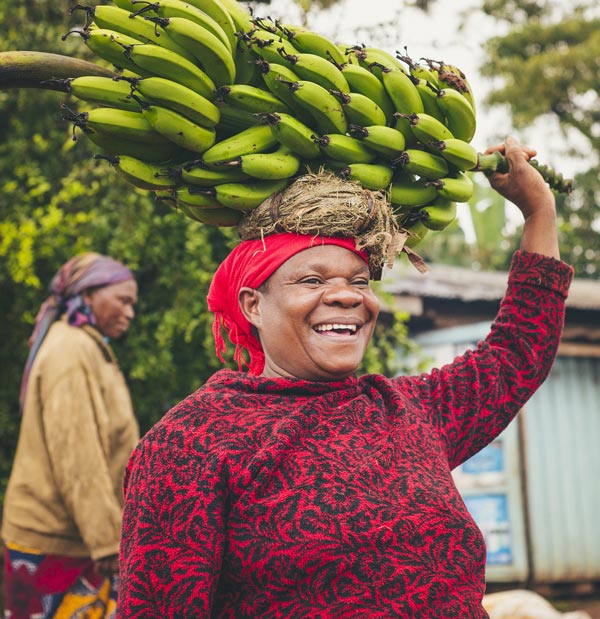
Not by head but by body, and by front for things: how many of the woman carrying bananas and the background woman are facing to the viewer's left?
0

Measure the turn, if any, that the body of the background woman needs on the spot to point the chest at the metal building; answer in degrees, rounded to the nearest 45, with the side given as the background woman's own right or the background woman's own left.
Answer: approximately 45° to the background woman's own left

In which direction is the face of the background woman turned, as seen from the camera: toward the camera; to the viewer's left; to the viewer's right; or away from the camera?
to the viewer's right

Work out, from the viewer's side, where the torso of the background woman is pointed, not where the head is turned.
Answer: to the viewer's right

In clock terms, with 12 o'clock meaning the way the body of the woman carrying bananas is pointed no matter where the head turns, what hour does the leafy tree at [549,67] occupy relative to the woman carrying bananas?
The leafy tree is roughly at 8 o'clock from the woman carrying bananas.

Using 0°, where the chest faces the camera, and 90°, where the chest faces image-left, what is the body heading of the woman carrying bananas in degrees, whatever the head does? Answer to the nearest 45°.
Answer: approximately 315°

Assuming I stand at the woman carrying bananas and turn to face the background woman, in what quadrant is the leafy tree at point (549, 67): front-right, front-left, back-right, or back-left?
front-right

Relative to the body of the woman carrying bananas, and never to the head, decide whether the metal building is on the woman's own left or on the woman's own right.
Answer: on the woman's own left

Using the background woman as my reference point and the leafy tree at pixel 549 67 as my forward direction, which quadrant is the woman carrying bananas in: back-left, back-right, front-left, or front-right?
back-right

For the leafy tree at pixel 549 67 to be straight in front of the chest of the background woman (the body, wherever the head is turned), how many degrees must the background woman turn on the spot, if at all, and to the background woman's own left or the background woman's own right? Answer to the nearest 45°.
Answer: approximately 45° to the background woman's own left

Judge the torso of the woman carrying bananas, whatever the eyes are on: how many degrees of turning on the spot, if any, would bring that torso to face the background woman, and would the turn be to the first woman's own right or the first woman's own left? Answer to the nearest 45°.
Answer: approximately 180°
